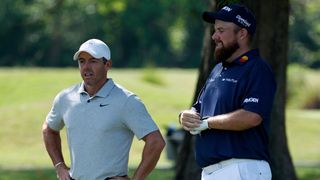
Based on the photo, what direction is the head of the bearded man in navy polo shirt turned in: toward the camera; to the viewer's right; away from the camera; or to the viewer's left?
to the viewer's left

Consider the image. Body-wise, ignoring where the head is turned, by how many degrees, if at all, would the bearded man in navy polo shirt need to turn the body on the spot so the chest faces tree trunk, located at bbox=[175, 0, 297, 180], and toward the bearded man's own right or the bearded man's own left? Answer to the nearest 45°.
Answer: approximately 135° to the bearded man's own right

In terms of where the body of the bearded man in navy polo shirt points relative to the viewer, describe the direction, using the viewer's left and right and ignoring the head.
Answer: facing the viewer and to the left of the viewer

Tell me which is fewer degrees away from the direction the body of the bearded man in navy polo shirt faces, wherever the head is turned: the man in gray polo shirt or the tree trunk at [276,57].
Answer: the man in gray polo shirt

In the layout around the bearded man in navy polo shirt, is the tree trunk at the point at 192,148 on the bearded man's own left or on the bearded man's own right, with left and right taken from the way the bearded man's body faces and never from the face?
on the bearded man's own right

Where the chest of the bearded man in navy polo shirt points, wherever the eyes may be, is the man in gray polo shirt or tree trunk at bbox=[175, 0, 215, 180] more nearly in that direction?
the man in gray polo shirt

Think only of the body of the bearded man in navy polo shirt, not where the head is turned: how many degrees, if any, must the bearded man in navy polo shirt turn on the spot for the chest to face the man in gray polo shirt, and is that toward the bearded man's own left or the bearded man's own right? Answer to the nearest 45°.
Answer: approximately 45° to the bearded man's own right
